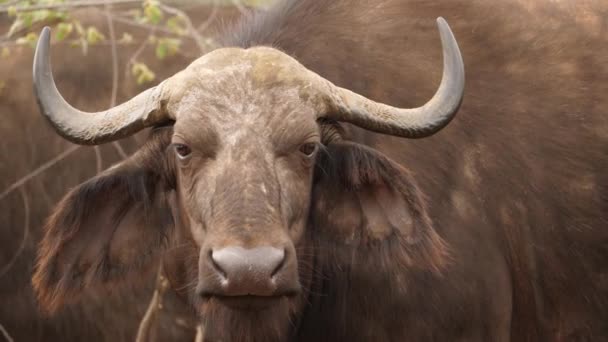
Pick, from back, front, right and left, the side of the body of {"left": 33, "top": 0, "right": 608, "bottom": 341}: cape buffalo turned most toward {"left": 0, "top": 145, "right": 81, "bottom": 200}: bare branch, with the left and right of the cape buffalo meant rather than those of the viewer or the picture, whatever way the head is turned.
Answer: right

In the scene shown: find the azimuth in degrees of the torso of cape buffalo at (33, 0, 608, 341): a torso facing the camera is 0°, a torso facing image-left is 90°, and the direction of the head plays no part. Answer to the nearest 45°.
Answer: approximately 45°

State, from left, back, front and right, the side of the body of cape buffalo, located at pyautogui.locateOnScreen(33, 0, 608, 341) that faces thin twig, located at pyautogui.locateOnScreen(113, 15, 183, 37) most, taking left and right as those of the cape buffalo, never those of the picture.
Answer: right

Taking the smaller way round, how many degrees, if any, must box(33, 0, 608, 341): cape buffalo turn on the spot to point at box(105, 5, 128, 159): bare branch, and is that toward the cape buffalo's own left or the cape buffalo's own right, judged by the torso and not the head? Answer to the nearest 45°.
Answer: approximately 90° to the cape buffalo's own right

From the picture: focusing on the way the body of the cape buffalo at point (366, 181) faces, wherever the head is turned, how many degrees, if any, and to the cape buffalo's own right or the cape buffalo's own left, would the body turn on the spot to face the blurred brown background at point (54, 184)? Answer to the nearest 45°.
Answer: approximately 90° to the cape buffalo's own right

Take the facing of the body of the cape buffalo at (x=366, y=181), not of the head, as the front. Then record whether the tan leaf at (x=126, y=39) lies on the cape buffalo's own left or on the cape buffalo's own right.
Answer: on the cape buffalo's own right

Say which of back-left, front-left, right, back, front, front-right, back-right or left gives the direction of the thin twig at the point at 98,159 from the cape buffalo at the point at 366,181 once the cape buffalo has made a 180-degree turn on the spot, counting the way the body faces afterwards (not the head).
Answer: left
